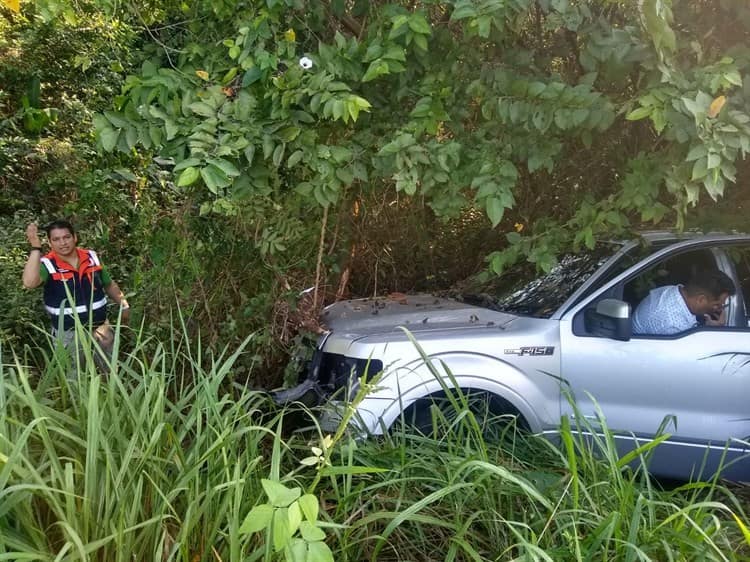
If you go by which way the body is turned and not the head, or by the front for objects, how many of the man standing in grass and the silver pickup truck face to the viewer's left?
1

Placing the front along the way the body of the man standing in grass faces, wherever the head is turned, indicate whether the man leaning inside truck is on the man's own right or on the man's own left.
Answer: on the man's own left

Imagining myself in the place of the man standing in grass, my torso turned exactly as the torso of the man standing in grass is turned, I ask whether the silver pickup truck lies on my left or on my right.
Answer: on my left

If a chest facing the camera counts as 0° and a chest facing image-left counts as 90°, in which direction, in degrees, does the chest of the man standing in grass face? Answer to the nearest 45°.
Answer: approximately 0°

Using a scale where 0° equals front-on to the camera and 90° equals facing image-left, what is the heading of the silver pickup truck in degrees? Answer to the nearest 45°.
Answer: approximately 90°

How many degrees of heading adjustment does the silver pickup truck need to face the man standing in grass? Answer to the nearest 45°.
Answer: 0° — it already faces them
